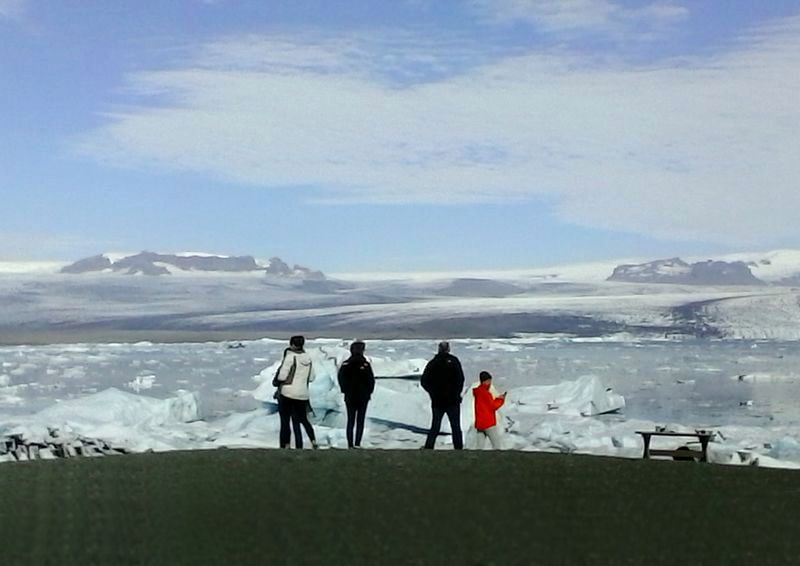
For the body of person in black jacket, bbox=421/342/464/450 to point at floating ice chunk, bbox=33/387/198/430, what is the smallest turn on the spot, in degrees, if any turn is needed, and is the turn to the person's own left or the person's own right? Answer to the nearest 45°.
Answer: approximately 45° to the person's own left

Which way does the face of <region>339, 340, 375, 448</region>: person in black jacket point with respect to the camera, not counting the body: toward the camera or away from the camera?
away from the camera

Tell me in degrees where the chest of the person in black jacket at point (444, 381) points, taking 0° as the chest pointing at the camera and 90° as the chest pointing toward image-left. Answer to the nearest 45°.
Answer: approximately 180°

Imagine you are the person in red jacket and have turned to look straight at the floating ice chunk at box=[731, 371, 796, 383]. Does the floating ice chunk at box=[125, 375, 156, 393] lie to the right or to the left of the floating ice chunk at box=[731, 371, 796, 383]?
left

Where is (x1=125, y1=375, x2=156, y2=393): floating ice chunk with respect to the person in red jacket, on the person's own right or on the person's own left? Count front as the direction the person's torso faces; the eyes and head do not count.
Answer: on the person's own left

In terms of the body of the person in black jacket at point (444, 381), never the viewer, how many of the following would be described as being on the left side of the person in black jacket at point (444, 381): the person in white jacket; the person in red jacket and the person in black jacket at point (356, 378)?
2

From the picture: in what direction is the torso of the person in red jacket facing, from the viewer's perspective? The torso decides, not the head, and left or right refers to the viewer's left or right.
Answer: facing to the right of the viewer

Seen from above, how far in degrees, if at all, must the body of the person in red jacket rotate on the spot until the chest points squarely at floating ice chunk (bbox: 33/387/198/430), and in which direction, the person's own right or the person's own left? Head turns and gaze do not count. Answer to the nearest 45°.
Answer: approximately 135° to the person's own left

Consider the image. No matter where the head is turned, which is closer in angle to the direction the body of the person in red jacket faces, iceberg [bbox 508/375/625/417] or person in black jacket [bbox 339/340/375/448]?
the iceberg

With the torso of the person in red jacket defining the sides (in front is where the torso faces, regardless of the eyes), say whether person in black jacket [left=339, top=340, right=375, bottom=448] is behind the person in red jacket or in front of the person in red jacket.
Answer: behind
